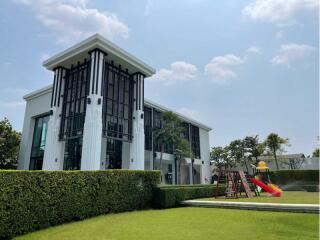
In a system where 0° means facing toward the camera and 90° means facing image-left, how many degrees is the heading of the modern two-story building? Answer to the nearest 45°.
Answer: approximately 315°

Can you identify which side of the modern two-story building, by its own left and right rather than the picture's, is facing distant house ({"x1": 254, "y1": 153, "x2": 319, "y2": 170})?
left

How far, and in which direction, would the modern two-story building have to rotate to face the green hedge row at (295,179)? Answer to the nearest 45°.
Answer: approximately 45° to its left

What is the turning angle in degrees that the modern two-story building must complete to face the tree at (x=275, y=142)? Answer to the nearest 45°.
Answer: approximately 90° to its left

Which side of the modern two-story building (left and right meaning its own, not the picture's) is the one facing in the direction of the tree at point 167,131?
left
